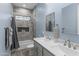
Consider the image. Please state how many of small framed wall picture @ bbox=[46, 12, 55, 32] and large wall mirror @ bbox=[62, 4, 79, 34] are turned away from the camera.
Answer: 0

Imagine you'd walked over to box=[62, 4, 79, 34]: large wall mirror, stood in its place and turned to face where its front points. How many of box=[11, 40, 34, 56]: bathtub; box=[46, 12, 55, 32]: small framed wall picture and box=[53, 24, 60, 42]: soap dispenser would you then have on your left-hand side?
0

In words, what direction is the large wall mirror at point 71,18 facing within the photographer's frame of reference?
facing the viewer and to the left of the viewer

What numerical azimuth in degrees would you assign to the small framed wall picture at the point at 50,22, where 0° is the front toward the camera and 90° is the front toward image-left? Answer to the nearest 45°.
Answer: approximately 45°

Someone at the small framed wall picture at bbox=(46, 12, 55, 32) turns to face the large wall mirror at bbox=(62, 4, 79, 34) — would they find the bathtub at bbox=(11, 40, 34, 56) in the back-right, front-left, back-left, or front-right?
front-right

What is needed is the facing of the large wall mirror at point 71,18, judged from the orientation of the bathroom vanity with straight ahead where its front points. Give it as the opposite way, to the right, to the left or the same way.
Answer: the same way

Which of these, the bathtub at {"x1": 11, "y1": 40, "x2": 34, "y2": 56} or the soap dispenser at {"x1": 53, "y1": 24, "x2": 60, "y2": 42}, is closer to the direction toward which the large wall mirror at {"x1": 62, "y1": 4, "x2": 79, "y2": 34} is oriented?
the bathtub
